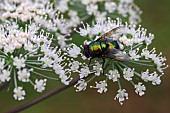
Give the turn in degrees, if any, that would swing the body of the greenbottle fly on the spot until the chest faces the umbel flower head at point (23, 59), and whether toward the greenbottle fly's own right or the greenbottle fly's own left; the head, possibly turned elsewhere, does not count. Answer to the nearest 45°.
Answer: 0° — it already faces it

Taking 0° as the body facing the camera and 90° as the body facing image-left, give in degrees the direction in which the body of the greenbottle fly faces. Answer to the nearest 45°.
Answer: approximately 90°
